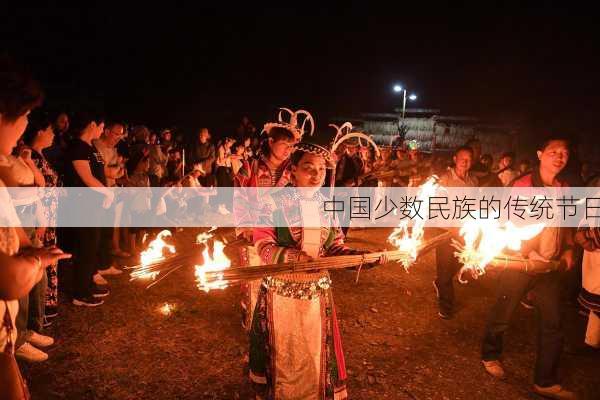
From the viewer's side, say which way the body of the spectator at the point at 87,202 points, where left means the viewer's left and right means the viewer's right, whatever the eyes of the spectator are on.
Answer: facing to the right of the viewer

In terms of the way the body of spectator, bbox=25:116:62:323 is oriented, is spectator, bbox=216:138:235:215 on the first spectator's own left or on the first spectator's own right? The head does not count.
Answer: on the first spectator's own left

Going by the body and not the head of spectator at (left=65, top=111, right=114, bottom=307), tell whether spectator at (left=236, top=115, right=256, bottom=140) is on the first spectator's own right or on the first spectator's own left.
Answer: on the first spectator's own left

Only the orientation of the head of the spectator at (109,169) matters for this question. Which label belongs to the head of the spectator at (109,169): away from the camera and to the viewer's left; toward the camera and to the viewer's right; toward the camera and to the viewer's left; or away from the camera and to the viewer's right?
toward the camera and to the viewer's right

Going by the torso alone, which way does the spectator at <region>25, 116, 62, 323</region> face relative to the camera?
to the viewer's right

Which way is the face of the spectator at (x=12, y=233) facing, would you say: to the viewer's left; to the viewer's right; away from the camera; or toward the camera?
to the viewer's right

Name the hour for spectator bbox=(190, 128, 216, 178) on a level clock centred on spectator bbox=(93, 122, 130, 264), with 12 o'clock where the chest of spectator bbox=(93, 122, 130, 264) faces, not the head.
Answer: spectator bbox=(190, 128, 216, 178) is roughly at 10 o'clock from spectator bbox=(93, 122, 130, 264).

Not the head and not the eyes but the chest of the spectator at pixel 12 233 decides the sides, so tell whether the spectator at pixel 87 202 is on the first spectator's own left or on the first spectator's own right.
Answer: on the first spectator's own left

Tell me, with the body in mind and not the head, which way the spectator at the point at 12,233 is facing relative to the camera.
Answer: to the viewer's right

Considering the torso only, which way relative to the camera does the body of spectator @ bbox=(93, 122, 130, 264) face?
to the viewer's right

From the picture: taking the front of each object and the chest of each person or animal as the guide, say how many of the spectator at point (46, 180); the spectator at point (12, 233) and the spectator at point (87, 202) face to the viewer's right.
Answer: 3

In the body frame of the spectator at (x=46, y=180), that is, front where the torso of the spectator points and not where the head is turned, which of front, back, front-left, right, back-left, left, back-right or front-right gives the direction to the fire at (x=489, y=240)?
front-right
